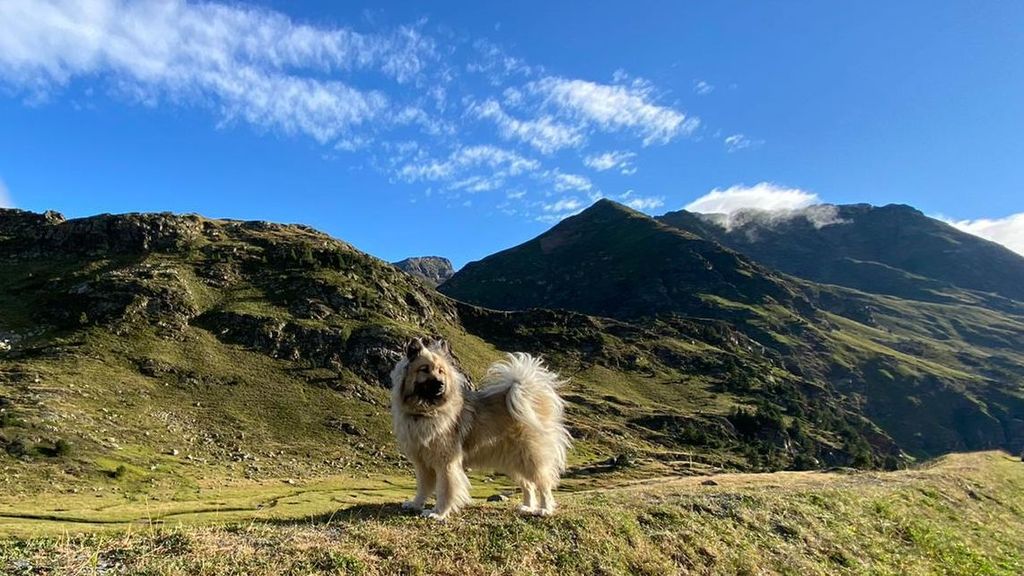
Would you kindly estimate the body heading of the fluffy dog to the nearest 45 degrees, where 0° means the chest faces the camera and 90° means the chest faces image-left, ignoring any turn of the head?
approximately 45°
